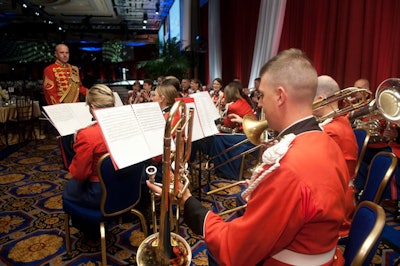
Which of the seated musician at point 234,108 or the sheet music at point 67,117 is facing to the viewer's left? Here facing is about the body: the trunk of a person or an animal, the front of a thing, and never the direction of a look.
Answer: the seated musician

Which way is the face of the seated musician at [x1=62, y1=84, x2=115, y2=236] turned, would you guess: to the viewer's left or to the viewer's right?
to the viewer's left

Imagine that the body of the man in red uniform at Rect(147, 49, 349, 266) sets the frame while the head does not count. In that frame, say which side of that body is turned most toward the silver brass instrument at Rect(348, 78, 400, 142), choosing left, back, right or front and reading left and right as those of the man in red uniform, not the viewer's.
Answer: right

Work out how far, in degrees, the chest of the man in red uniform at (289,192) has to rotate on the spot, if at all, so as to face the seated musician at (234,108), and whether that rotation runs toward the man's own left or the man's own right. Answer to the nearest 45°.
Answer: approximately 45° to the man's own right

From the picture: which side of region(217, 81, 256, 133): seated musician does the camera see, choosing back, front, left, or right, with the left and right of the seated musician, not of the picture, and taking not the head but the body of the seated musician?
left

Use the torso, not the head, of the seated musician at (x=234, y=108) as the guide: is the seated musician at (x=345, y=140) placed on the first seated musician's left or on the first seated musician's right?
on the first seated musician's left

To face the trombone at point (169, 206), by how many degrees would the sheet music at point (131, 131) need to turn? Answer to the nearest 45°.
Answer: approximately 45° to its right

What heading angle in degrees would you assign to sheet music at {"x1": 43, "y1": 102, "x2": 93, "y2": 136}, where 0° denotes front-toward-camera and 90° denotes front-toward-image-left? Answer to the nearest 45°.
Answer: approximately 315°

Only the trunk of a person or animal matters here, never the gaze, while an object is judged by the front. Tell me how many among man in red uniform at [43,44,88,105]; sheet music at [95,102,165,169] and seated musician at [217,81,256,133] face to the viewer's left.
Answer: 1

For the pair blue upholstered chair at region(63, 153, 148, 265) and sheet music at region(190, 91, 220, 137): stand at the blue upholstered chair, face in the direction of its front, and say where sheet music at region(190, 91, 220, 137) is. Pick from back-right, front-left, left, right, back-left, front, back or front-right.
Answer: right

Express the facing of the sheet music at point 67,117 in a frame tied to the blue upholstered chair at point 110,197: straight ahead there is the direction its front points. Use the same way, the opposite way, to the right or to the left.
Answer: the opposite way

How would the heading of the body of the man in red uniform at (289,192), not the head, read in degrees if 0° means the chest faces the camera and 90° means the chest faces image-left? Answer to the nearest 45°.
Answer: approximately 135°

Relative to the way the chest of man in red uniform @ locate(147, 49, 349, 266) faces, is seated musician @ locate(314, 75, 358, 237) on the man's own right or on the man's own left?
on the man's own right

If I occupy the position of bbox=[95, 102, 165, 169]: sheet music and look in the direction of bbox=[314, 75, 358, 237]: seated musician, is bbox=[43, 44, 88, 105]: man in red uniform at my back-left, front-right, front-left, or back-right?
back-left
